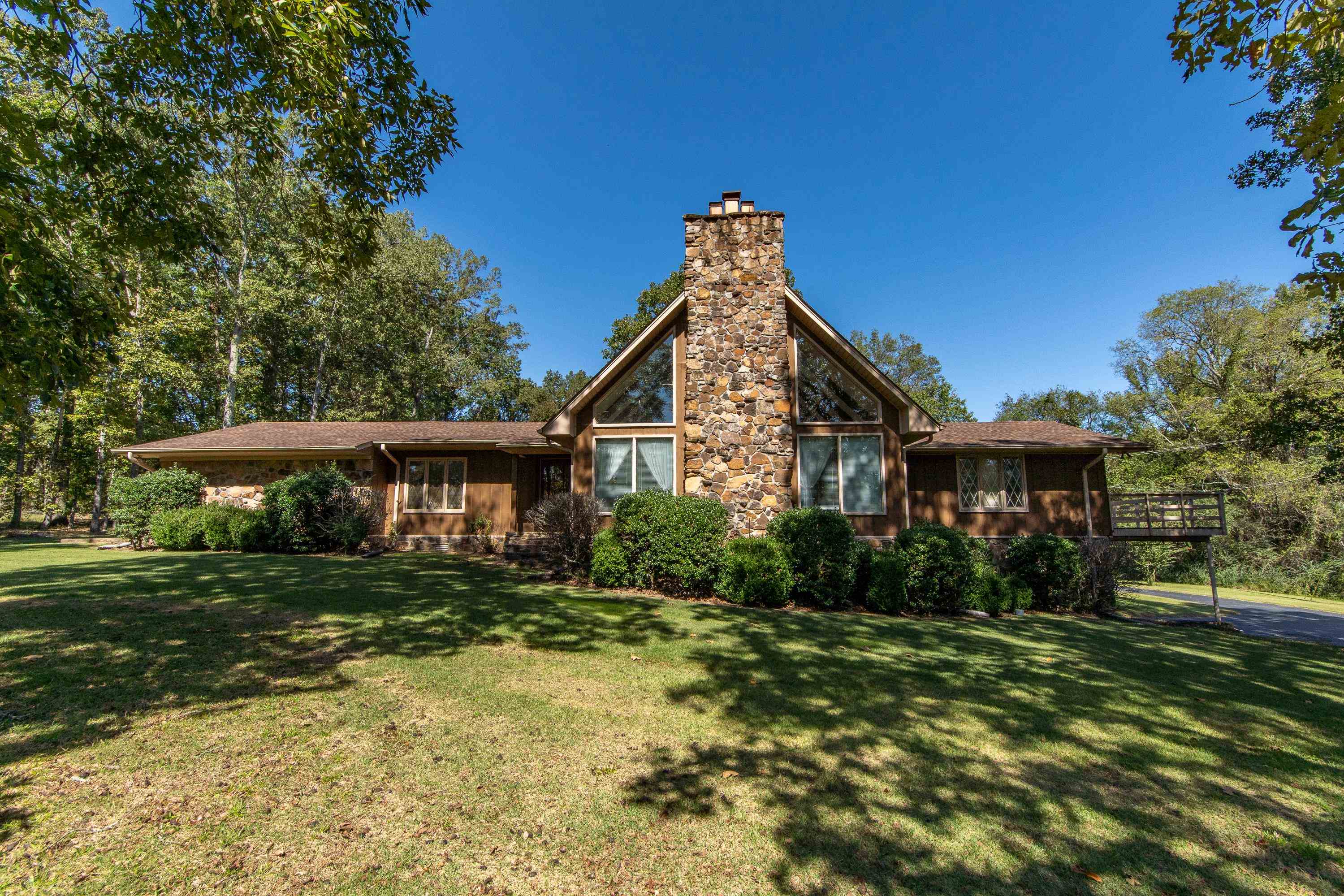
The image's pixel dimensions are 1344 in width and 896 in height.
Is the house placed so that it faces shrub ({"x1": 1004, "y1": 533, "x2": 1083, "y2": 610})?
no

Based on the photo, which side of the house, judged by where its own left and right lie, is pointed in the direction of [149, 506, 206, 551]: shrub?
right

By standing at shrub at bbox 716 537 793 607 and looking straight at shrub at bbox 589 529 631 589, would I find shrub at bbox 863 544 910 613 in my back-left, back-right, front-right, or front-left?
back-right

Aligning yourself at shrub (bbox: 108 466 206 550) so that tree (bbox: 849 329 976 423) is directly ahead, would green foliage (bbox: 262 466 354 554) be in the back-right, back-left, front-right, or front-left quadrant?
front-right

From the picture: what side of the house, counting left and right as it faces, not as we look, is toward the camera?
front

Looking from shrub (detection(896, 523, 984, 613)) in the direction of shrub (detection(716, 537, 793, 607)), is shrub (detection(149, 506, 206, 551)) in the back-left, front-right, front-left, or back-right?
front-right

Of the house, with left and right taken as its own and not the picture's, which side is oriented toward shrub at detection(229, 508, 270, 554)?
right

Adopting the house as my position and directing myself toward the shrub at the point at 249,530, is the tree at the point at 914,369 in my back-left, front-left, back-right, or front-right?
back-right

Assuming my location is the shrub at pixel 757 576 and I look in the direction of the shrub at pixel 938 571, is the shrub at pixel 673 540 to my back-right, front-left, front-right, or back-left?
back-left

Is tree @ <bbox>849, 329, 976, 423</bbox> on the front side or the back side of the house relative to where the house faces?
on the back side

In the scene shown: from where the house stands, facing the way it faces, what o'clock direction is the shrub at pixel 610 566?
The shrub is roughly at 2 o'clock from the house.

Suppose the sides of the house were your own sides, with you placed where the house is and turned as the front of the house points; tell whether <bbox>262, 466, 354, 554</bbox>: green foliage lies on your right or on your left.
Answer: on your right

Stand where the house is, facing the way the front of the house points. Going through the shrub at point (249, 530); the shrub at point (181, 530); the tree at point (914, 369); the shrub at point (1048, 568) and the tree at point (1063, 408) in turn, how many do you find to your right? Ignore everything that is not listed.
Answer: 2

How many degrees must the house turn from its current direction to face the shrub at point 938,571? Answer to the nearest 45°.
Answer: approximately 45° to its left

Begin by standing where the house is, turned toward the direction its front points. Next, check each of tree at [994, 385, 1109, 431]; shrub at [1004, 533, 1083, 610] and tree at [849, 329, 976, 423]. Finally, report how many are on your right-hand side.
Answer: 0

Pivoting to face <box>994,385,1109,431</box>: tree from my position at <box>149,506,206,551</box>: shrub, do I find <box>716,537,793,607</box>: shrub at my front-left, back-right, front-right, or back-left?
front-right
